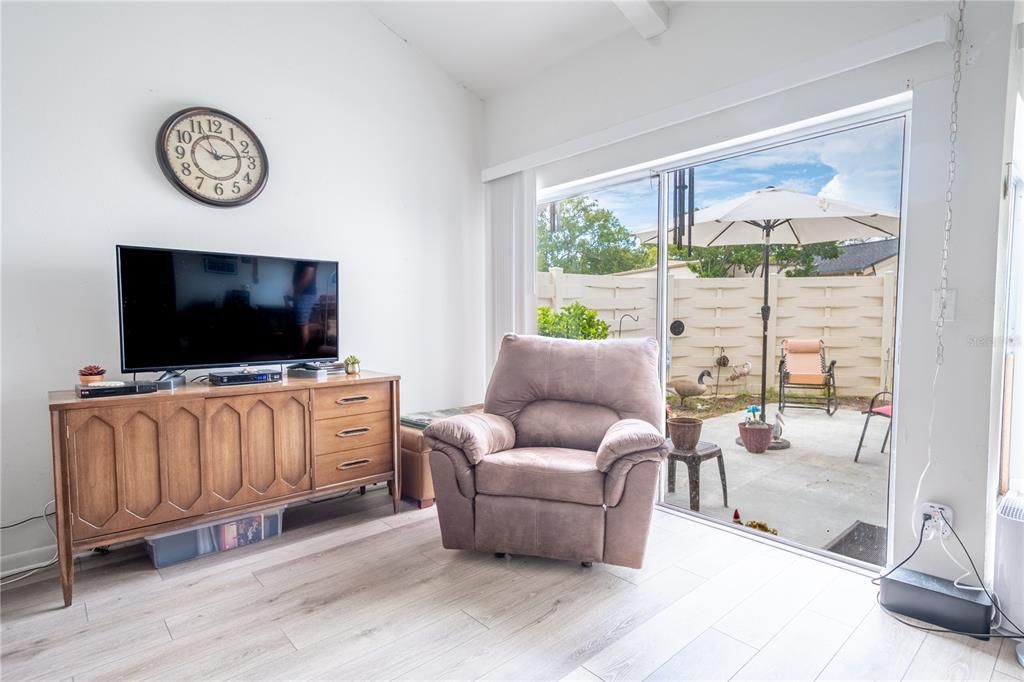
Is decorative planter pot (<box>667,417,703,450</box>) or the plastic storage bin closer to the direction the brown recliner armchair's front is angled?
the plastic storage bin

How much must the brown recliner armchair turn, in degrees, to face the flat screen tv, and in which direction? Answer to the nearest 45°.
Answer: approximately 90° to its right

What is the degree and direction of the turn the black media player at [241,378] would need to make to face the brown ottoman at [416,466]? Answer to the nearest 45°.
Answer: approximately 90° to its left

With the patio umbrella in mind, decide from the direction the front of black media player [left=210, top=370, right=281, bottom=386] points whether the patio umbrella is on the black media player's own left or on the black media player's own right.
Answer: on the black media player's own left

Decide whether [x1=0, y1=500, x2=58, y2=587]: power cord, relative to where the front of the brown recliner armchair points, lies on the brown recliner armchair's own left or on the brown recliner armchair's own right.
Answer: on the brown recliner armchair's own right

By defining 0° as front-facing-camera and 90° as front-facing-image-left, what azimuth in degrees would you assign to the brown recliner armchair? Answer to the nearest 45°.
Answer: approximately 0°

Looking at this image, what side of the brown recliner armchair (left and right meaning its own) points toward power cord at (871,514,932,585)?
left

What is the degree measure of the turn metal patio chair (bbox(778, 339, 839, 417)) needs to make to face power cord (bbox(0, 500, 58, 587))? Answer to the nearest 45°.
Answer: approximately 45° to its right
